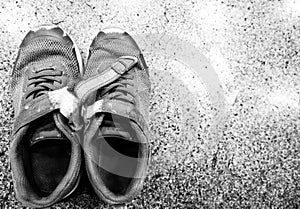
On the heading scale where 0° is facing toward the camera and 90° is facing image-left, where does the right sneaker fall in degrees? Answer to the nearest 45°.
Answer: approximately 180°

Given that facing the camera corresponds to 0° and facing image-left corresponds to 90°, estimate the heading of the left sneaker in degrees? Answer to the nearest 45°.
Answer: approximately 180°

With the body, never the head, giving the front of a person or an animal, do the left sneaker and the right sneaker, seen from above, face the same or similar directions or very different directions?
same or similar directions

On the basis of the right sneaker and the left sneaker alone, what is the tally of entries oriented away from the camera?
2
